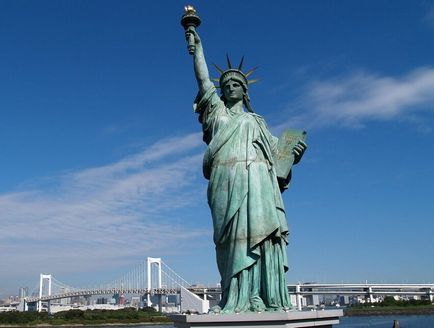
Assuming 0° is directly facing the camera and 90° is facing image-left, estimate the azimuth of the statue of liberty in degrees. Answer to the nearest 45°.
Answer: approximately 0°
